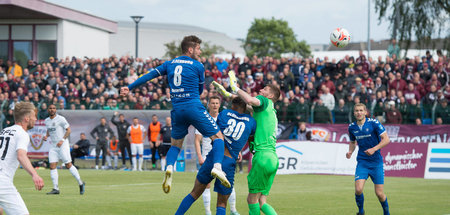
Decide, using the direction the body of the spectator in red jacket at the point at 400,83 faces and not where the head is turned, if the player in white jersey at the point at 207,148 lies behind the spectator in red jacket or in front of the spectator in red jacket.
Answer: in front

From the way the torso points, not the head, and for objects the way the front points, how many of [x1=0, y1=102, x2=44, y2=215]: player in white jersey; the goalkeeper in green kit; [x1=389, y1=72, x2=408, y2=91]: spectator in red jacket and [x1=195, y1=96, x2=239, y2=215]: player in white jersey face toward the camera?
2

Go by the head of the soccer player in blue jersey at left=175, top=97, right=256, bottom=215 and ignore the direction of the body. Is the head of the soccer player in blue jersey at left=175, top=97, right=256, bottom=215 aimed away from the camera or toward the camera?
away from the camera

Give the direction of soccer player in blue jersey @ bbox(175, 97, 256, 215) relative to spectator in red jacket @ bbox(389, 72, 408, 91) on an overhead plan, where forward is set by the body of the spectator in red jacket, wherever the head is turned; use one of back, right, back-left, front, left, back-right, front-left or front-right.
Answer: front

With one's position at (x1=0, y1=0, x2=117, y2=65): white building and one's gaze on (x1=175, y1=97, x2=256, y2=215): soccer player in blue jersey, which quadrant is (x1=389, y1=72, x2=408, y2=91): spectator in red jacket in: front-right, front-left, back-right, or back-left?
front-left

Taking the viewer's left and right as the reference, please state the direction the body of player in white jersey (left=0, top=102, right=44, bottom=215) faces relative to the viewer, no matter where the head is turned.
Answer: facing away from the viewer and to the right of the viewer

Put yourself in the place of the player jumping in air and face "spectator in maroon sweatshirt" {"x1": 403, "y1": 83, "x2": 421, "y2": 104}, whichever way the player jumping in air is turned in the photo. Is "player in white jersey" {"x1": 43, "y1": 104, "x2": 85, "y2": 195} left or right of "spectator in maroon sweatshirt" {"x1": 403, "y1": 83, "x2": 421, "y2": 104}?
left

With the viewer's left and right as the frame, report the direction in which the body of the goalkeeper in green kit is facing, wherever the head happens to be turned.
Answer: facing to the left of the viewer

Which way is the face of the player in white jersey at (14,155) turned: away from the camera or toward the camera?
away from the camera

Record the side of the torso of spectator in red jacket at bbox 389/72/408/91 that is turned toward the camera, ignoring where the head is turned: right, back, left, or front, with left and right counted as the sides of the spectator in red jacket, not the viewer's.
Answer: front

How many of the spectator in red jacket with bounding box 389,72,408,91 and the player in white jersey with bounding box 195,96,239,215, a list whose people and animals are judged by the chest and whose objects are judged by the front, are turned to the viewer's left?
0

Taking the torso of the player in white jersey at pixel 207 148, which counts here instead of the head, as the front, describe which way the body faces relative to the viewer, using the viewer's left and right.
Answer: facing the viewer

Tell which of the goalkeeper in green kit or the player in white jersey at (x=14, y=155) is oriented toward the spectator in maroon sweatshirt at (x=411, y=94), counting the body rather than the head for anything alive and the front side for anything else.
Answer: the player in white jersey

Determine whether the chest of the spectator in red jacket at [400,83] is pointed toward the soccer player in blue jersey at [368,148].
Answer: yes
